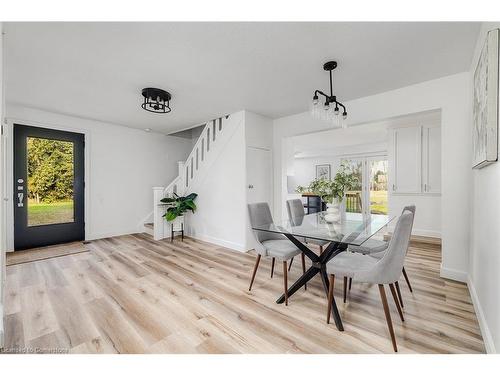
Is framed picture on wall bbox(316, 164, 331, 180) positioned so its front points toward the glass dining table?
yes

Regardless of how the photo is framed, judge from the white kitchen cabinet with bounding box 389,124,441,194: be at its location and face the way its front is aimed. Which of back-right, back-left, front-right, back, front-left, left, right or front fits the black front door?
front-right

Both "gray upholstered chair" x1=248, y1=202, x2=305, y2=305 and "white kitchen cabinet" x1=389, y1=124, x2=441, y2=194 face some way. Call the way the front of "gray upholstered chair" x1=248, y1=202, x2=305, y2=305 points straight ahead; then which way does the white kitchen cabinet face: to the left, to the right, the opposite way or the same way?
to the right

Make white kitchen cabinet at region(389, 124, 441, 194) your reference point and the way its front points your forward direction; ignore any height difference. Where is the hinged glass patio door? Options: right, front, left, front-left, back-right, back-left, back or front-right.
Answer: back-right

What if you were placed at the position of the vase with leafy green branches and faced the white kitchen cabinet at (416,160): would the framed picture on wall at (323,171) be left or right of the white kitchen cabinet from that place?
left

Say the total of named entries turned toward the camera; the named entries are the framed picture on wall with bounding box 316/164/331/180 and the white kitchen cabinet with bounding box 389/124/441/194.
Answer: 2

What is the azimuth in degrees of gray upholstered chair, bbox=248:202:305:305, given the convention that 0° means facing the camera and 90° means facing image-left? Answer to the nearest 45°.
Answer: approximately 315°

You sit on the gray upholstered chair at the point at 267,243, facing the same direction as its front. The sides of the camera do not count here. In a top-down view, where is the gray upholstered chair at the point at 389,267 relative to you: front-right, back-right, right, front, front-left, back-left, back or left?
front

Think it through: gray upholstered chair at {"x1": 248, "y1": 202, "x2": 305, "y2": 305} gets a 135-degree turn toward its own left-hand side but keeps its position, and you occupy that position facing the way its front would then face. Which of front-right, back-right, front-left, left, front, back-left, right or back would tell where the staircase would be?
front-left

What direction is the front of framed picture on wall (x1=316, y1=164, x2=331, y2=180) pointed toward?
toward the camera

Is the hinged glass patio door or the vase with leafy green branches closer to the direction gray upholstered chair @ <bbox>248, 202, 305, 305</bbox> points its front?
the vase with leafy green branches

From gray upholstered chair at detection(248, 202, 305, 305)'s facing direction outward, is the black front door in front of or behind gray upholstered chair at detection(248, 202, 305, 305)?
behind

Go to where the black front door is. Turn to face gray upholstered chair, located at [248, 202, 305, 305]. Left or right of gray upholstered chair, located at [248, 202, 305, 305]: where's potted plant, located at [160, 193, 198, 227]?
left

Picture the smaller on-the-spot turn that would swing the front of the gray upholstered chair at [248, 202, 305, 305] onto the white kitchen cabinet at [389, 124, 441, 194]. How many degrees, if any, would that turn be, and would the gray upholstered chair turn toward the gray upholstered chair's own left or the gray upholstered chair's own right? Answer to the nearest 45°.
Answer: approximately 90° to the gray upholstered chair's own left

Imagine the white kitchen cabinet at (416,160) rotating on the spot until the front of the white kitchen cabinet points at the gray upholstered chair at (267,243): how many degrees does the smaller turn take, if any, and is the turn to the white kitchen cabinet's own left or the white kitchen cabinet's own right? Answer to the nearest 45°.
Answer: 0° — it already faces it

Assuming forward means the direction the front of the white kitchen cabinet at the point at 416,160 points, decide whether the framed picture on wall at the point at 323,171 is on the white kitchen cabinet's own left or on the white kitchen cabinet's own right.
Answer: on the white kitchen cabinet's own right

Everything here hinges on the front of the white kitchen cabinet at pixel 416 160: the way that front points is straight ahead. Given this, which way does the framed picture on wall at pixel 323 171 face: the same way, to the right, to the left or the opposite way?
the same way

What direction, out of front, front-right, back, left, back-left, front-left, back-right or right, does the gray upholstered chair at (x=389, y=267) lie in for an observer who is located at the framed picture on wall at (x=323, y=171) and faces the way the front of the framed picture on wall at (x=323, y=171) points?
front

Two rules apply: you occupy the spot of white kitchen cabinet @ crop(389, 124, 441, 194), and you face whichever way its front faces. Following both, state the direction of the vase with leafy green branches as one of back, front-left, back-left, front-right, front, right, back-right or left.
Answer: front

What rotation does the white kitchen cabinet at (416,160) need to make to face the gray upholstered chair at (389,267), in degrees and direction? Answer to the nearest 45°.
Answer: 0° — it already faces it
